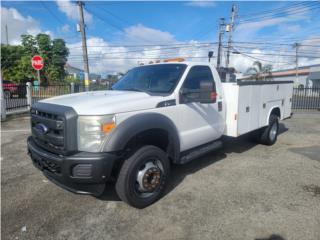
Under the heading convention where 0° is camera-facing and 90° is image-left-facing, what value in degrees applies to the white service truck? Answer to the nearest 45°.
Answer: approximately 45°

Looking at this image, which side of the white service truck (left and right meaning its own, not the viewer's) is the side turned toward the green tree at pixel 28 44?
right

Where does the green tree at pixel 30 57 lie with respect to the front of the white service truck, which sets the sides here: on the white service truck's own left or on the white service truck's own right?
on the white service truck's own right
